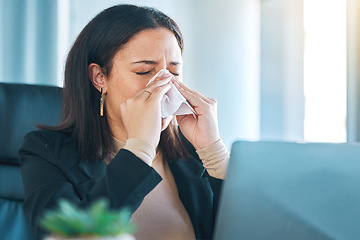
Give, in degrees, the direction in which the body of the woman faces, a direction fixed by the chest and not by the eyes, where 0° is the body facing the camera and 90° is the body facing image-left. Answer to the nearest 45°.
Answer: approximately 315°

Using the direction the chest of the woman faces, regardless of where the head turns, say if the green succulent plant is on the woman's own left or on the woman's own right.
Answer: on the woman's own right
